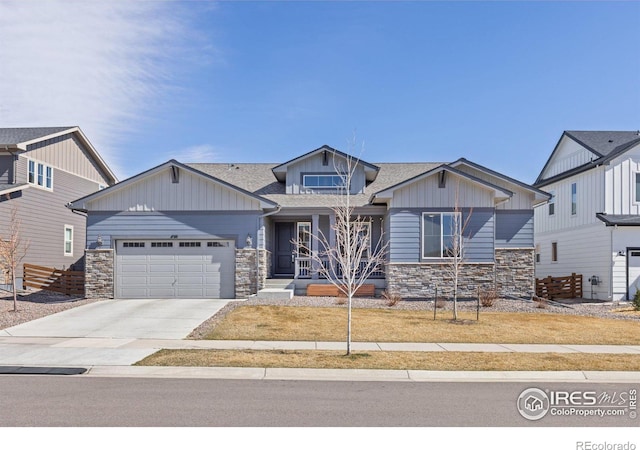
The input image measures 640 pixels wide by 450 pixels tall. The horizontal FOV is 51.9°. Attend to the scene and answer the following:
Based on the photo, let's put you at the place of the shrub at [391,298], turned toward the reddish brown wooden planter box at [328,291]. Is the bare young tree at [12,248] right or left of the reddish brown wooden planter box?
left

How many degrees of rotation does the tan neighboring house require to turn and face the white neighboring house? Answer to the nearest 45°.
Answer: approximately 90° to its left

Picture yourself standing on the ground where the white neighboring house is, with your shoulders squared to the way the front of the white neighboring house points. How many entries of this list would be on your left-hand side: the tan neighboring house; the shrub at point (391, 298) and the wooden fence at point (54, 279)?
0

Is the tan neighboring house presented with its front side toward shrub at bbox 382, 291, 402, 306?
no

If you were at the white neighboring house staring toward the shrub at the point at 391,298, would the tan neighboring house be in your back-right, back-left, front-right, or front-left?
front-right

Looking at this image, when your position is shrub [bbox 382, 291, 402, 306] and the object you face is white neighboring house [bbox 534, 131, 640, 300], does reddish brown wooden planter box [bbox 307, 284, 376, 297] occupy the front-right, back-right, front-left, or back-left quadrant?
back-left

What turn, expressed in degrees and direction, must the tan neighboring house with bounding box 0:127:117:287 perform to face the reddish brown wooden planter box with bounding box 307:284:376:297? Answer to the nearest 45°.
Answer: approximately 90° to its left

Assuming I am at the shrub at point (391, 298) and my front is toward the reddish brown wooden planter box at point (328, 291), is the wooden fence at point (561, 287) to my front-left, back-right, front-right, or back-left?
back-right

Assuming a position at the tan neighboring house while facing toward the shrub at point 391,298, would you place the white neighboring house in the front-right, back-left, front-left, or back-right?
front-left

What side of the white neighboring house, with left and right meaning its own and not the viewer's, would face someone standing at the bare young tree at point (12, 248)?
right

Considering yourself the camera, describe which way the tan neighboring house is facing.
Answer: facing the viewer and to the left of the viewer

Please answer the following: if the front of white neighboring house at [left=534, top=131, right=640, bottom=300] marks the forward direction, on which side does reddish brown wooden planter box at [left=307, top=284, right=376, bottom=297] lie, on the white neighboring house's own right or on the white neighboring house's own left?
on the white neighboring house's own right

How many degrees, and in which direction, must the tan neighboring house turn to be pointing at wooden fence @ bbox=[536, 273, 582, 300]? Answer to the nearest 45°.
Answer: approximately 90° to its left

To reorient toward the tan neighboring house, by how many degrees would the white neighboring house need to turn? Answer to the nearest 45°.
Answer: approximately 135° to its right

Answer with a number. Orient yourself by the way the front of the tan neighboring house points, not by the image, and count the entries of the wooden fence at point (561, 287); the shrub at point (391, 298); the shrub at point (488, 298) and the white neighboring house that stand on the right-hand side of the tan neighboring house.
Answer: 0

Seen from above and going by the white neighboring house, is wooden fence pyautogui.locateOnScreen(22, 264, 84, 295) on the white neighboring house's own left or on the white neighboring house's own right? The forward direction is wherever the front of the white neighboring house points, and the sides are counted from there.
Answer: on the white neighboring house's own right

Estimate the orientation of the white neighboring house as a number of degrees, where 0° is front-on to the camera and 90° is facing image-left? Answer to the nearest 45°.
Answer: approximately 315°

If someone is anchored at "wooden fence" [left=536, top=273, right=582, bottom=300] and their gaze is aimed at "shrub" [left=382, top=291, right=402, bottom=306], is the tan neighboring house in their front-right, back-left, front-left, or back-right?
front-right

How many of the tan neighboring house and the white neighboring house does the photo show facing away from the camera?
0

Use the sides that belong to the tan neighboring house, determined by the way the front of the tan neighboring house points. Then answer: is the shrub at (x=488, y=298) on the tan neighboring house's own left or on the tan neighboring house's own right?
on the tan neighboring house's own left
